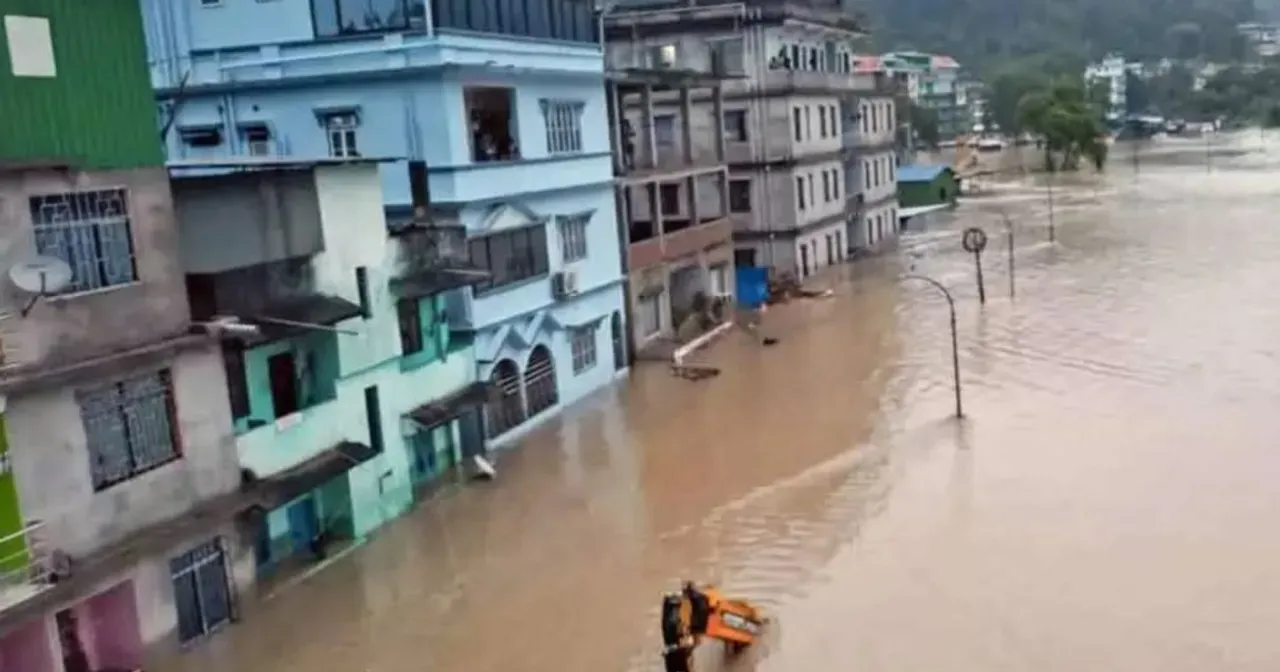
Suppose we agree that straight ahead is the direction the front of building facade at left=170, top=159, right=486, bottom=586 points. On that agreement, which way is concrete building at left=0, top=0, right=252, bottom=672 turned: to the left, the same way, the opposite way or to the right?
the same way

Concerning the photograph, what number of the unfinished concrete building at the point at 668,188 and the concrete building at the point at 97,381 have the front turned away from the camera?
0

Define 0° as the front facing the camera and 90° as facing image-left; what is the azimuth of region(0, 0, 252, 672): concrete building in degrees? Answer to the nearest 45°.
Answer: approximately 315°

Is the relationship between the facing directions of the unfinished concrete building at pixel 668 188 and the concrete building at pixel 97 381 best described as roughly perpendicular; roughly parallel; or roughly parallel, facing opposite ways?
roughly parallel

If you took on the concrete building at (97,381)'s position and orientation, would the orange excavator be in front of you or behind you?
in front

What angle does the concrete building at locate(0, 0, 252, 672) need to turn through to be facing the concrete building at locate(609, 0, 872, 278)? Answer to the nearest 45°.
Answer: approximately 90° to its left

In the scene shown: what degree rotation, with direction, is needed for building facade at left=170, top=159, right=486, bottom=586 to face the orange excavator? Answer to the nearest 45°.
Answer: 0° — it already faces it

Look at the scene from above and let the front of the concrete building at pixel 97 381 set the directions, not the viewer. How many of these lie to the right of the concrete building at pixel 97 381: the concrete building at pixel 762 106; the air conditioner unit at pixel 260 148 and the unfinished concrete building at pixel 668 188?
0

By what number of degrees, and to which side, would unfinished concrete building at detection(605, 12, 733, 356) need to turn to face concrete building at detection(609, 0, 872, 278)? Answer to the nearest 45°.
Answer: approximately 90° to its left

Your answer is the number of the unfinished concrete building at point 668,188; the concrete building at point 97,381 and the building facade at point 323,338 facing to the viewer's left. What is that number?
0

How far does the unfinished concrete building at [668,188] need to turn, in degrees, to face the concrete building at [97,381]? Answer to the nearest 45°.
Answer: approximately 45° to its right

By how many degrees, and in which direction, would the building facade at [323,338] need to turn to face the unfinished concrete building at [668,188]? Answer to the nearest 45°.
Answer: approximately 90° to its left

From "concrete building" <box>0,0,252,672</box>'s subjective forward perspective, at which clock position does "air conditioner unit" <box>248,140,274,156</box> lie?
The air conditioner unit is roughly at 8 o'clock from the concrete building.

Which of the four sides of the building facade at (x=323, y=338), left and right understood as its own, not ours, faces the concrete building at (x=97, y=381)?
right

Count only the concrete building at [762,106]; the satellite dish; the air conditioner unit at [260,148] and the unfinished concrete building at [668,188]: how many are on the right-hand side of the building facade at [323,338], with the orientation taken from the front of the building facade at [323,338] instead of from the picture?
1

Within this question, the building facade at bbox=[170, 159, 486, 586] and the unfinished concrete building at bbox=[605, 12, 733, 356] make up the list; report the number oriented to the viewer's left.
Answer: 0

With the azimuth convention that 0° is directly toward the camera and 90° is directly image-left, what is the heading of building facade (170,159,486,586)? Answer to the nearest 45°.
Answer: approximately 315°
